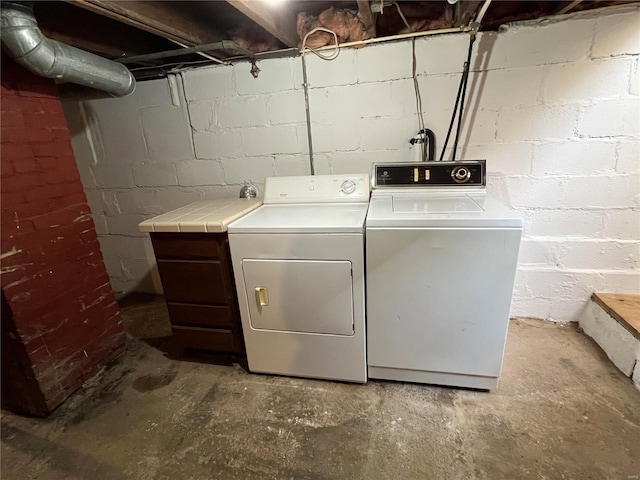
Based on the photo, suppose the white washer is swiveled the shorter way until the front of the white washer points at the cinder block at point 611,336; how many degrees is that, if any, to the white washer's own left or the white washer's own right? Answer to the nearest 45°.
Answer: approximately 135° to the white washer's own left

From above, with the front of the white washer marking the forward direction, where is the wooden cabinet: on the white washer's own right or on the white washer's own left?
on the white washer's own right

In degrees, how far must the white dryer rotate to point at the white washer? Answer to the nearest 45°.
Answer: approximately 90° to its left

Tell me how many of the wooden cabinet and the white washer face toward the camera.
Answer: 2

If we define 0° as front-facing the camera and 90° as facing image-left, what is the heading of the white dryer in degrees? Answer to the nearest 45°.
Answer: approximately 0°

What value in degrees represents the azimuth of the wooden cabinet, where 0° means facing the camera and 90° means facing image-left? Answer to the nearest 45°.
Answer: approximately 0°

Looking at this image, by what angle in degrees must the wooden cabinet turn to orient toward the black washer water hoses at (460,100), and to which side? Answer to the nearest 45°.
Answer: approximately 90° to its left

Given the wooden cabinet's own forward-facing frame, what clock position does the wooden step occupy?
The wooden step is roughly at 10 o'clock from the wooden cabinet.
